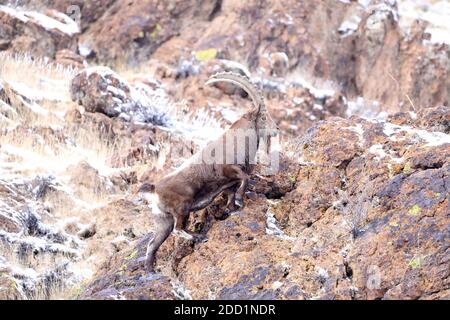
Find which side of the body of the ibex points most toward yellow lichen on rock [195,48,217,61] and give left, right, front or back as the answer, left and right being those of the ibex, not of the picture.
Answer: left

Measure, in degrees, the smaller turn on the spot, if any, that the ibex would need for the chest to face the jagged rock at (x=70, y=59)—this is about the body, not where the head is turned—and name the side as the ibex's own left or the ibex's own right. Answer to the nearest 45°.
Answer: approximately 90° to the ibex's own left

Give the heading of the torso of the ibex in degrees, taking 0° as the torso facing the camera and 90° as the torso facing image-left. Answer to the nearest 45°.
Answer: approximately 270°
